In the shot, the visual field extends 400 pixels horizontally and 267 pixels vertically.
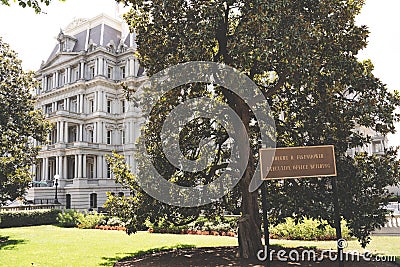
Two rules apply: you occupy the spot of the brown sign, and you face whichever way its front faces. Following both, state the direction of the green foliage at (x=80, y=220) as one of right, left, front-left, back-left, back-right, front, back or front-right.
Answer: back-right

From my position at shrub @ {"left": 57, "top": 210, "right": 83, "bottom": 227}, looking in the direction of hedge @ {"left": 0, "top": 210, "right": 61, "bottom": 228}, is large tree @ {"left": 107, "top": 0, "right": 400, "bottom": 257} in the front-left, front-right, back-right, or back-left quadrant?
back-left

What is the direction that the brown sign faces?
toward the camera

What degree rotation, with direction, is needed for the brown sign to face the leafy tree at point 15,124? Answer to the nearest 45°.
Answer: approximately 135° to its right

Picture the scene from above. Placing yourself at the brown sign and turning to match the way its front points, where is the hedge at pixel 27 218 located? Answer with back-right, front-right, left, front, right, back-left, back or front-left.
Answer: back-right

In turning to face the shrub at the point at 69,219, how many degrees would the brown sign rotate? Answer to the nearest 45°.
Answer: approximately 135° to its right

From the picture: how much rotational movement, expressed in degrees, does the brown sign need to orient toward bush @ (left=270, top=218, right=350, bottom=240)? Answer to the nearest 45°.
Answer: approximately 180°

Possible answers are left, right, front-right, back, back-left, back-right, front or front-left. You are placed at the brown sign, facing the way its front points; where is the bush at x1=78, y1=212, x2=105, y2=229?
back-right
